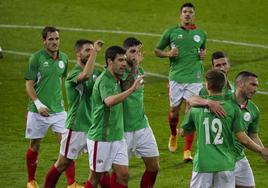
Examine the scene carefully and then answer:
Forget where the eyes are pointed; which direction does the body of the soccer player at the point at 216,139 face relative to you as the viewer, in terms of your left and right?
facing away from the viewer

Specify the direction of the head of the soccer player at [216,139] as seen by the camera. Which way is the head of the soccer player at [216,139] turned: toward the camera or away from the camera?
away from the camera

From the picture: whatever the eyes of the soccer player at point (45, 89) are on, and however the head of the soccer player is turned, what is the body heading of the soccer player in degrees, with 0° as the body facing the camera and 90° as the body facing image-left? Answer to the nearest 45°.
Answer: approximately 315°

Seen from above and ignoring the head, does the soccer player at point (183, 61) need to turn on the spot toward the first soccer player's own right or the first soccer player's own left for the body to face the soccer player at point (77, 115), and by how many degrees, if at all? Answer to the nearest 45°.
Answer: approximately 45° to the first soccer player's own right

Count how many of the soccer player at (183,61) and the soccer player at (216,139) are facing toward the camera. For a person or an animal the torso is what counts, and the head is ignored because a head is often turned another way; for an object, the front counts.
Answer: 1
